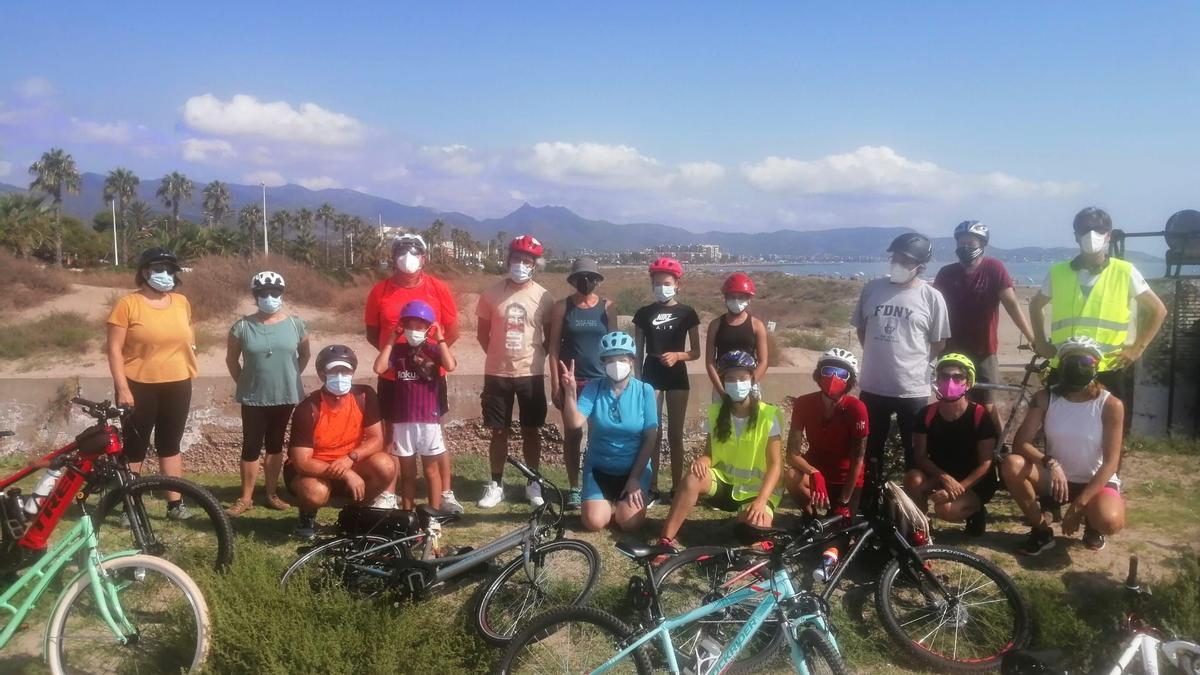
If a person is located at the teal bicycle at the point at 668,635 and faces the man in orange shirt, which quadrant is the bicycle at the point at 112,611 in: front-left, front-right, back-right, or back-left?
front-left

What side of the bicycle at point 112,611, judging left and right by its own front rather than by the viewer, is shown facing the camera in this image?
right

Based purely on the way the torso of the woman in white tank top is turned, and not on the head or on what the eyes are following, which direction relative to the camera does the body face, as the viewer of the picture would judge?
toward the camera

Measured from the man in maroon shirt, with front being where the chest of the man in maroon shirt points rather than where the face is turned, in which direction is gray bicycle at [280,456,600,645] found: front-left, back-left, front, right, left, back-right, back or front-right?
front-right

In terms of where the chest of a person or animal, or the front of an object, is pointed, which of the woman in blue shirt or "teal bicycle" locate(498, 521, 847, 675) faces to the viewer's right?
the teal bicycle

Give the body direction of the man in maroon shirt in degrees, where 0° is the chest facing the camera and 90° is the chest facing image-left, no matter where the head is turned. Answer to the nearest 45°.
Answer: approximately 0°

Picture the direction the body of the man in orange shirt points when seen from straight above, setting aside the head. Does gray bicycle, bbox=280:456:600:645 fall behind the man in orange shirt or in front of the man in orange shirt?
in front

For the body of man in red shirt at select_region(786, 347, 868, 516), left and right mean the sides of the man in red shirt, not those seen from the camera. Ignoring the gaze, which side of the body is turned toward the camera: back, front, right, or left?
front

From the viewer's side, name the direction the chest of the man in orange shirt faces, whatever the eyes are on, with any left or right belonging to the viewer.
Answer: facing the viewer

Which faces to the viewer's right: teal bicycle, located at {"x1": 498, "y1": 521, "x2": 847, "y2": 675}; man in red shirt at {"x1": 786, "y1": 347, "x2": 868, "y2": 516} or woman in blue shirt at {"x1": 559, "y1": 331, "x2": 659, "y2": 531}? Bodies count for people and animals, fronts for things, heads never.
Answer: the teal bicycle

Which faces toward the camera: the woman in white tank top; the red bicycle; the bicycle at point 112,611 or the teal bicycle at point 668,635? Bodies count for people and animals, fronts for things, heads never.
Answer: the woman in white tank top

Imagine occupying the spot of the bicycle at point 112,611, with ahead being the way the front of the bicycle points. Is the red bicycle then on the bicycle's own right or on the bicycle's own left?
on the bicycle's own left

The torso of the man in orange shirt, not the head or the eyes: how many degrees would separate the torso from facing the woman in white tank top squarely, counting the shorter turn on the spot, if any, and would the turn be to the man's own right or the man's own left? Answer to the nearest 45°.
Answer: approximately 90° to the man's own left

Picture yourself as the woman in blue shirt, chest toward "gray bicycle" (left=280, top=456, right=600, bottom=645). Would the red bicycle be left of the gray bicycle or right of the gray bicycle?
right

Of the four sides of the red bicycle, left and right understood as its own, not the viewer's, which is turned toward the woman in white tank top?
front

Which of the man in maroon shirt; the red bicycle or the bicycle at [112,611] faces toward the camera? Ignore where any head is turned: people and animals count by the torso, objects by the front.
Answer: the man in maroon shirt

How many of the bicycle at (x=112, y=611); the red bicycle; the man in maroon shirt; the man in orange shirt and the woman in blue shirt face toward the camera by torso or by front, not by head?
3
